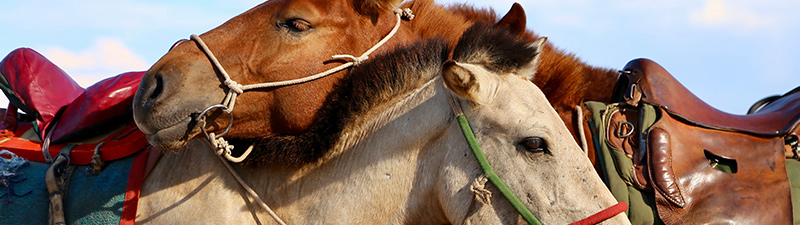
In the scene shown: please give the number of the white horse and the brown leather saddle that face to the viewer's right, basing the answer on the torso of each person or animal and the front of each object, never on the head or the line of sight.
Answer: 1

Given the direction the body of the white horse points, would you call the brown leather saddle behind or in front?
in front

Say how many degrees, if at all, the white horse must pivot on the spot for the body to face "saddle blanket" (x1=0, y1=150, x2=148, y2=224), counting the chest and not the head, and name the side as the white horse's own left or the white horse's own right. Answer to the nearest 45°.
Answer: approximately 180°

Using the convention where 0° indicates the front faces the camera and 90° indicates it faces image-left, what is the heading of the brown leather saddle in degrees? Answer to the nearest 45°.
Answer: approximately 90°

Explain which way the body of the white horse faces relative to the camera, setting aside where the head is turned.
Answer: to the viewer's right

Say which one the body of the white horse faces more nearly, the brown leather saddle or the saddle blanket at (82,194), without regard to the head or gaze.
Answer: the brown leather saddle

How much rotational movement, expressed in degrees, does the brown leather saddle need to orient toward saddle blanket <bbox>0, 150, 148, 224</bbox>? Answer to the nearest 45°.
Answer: approximately 45° to its left
